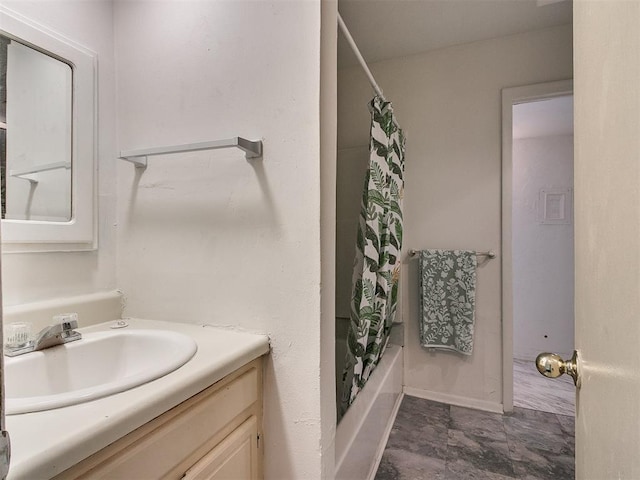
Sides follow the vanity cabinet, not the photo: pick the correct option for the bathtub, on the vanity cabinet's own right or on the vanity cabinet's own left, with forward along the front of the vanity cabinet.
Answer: on the vanity cabinet's own left

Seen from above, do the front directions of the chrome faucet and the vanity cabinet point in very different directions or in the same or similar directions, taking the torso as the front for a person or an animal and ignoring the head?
same or similar directions

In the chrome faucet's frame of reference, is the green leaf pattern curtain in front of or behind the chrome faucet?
in front

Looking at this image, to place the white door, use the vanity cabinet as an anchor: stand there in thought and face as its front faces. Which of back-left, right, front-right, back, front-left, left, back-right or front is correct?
front

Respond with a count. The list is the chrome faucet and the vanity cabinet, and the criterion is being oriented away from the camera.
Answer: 0

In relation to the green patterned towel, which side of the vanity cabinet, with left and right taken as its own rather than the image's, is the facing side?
left

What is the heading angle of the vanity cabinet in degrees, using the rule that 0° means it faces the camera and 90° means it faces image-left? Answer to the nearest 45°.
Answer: approximately 315°

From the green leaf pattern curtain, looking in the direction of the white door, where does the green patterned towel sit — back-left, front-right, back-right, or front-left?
back-left
